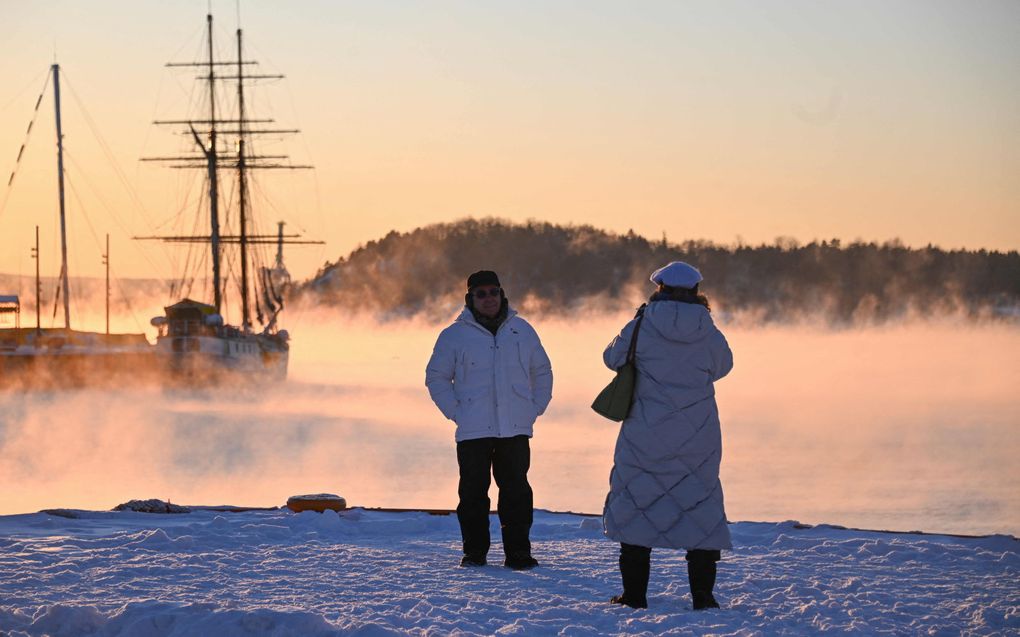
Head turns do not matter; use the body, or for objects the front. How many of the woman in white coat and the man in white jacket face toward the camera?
1

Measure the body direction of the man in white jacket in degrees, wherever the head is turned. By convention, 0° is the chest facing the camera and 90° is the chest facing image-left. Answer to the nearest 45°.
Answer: approximately 0°

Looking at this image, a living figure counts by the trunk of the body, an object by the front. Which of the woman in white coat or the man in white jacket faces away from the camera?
the woman in white coat

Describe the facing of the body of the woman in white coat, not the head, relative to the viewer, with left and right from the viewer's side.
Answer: facing away from the viewer

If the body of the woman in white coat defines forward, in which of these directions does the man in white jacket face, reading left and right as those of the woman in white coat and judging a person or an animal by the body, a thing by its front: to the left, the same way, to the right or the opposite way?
the opposite way

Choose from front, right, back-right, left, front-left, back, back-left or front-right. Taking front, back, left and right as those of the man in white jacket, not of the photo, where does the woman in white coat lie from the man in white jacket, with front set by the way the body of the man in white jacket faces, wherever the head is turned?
front-left

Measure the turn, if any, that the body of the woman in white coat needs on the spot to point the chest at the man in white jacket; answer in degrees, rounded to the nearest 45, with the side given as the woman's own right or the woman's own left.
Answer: approximately 45° to the woman's own left
